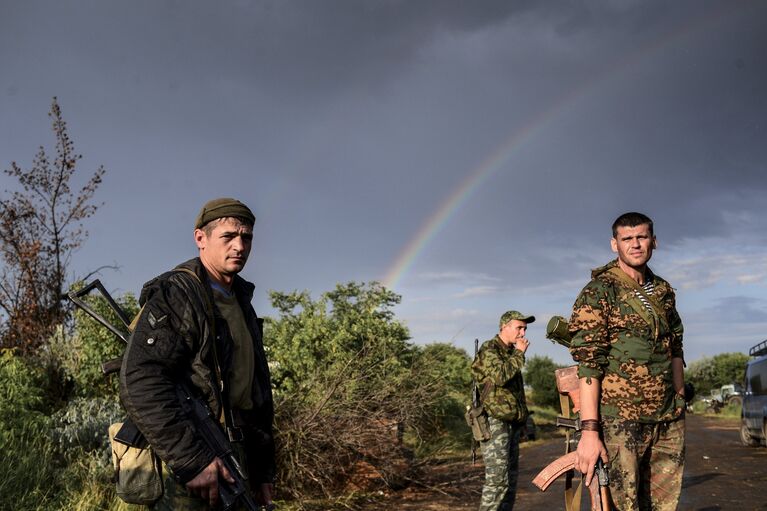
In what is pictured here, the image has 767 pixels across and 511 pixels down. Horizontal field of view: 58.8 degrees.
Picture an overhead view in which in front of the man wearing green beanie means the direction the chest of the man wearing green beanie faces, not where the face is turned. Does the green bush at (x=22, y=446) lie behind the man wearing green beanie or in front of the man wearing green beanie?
behind

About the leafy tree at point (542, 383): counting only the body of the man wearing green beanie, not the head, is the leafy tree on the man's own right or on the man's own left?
on the man's own left

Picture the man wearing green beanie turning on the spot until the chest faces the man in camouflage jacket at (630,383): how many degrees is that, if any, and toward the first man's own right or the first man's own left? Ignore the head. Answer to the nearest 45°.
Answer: approximately 45° to the first man's own left

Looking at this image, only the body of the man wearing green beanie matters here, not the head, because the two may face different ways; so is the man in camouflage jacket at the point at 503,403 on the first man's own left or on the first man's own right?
on the first man's own left

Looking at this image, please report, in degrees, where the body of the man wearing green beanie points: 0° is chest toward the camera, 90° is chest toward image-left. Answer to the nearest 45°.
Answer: approximately 315°

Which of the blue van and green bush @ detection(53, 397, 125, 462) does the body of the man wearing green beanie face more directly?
the blue van
